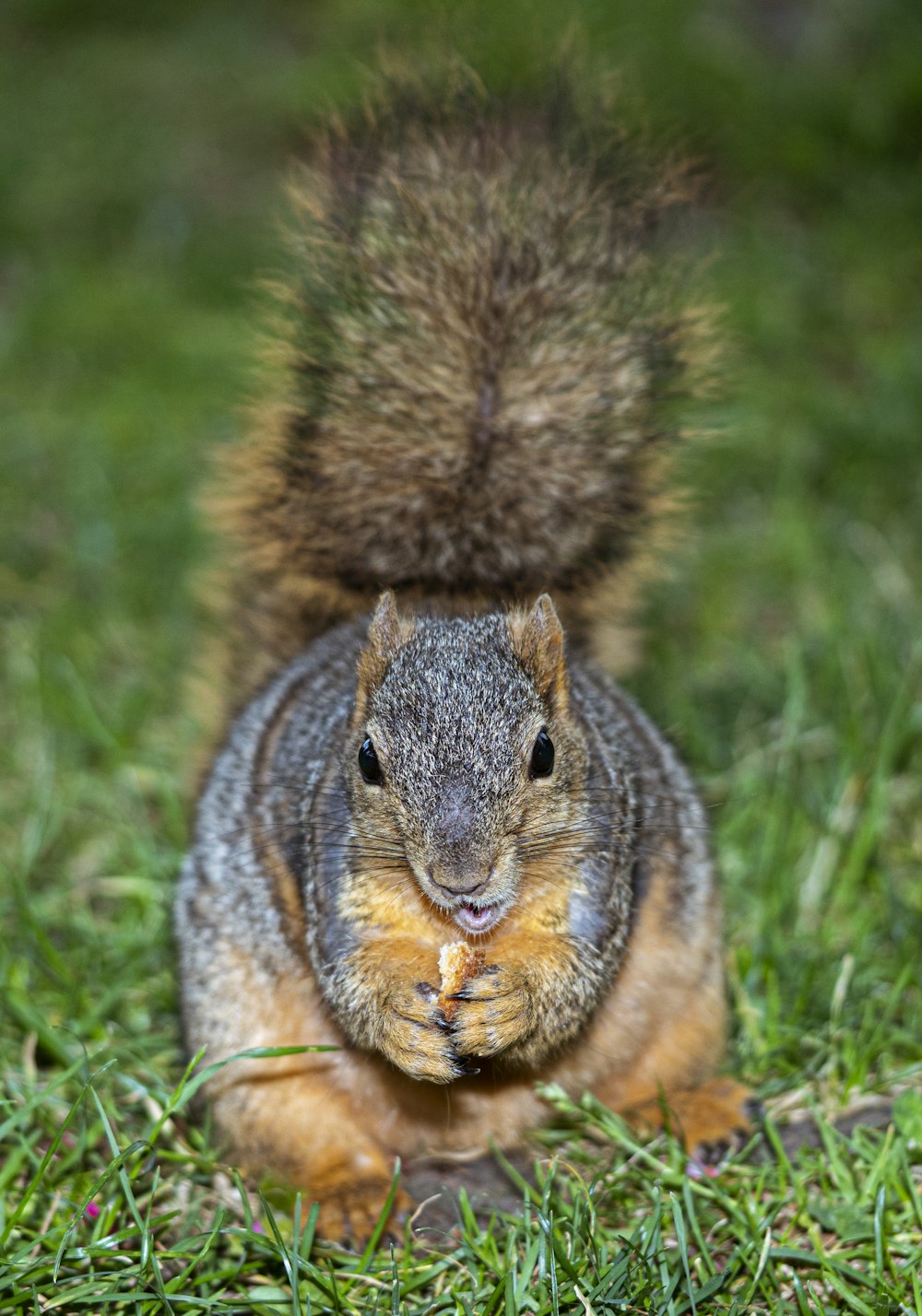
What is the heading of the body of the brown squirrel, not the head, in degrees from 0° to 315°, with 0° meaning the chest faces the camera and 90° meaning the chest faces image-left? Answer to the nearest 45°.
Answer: approximately 0°
